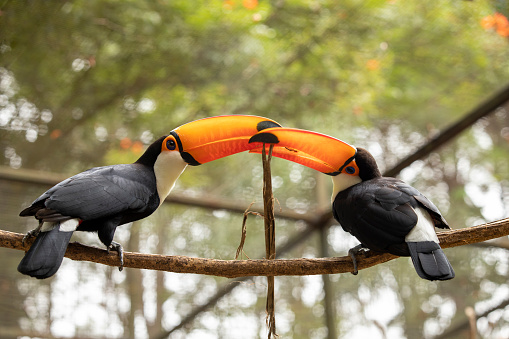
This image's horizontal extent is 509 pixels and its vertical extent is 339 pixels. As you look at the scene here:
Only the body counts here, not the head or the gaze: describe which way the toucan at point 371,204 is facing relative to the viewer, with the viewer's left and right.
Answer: facing away from the viewer and to the left of the viewer

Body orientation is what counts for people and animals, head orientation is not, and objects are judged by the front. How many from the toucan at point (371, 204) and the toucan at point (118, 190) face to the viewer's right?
1

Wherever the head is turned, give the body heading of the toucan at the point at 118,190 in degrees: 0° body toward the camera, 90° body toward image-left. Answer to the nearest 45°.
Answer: approximately 270°

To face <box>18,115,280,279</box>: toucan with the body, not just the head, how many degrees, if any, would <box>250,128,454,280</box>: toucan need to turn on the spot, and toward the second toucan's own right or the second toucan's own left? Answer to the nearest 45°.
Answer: approximately 45° to the second toucan's own left
